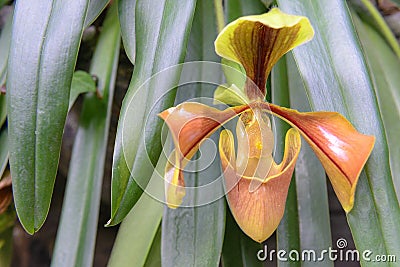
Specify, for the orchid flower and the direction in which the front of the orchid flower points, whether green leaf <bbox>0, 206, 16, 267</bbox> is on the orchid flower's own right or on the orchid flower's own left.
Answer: on the orchid flower's own right

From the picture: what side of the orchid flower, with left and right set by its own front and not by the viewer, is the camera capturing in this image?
front
